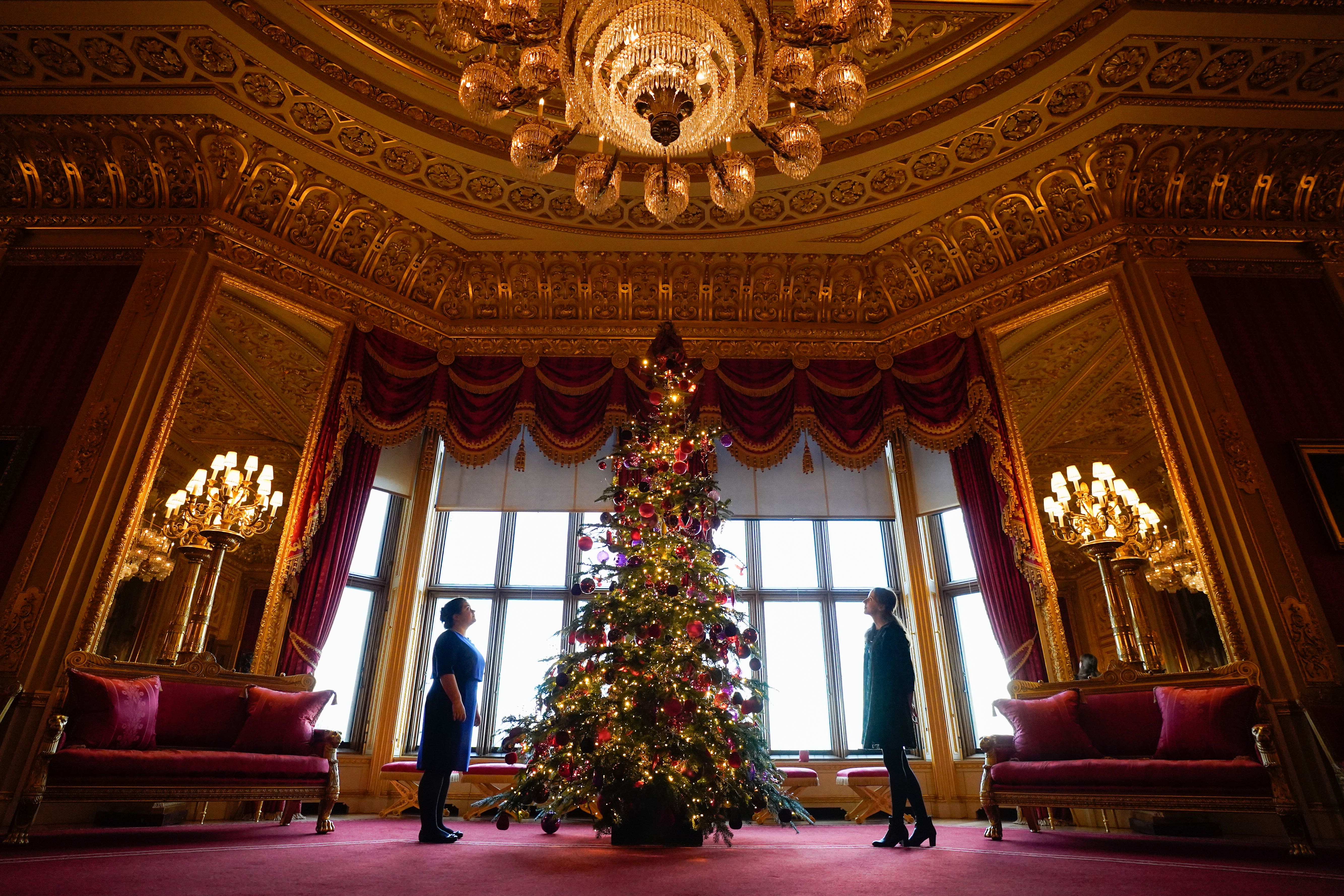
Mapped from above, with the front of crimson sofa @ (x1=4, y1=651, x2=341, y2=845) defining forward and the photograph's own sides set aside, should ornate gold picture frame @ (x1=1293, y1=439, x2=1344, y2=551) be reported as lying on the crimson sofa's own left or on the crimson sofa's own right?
on the crimson sofa's own left

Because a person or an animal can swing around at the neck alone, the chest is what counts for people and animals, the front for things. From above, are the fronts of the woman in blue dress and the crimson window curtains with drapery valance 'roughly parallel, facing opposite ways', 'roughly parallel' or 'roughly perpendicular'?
roughly perpendicular

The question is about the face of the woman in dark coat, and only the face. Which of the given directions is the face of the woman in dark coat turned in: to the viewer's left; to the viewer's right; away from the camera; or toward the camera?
to the viewer's left

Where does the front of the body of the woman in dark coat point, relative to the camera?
to the viewer's left

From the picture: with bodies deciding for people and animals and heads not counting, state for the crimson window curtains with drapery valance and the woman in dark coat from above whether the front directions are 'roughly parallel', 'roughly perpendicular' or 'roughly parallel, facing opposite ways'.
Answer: roughly perpendicular

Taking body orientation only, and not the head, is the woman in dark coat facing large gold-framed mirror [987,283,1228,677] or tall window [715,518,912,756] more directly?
the tall window

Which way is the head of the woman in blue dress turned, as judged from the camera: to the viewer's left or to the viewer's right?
to the viewer's right

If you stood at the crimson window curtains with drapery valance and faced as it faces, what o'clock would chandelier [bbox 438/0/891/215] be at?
The chandelier is roughly at 12 o'clock from the crimson window curtains with drapery valance.

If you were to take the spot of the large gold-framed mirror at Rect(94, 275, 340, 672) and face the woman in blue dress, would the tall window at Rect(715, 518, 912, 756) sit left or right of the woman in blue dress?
left

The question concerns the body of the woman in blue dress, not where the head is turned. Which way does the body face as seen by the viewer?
to the viewer's right
